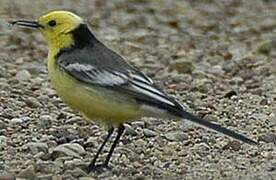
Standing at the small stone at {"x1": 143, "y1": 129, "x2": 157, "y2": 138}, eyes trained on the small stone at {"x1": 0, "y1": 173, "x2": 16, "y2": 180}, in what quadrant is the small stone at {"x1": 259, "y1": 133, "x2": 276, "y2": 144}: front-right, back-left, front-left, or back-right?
back-left

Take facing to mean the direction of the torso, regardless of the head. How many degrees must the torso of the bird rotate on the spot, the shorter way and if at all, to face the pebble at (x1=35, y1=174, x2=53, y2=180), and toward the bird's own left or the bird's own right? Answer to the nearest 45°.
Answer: approximately 45° to the bird's own left

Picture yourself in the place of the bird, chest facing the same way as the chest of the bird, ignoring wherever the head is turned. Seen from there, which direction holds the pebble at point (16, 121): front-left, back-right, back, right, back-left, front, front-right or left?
front-right

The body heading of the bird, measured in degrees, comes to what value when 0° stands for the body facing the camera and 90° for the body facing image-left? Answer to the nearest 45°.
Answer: approximately 90°
